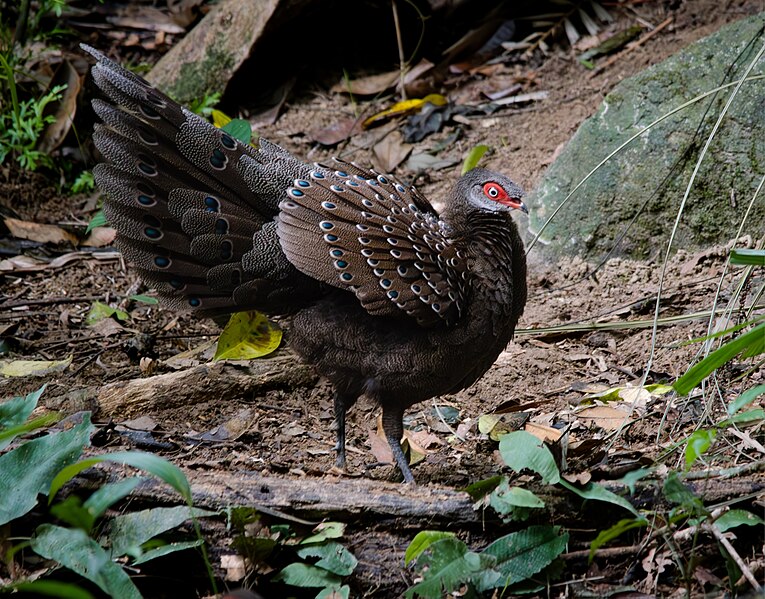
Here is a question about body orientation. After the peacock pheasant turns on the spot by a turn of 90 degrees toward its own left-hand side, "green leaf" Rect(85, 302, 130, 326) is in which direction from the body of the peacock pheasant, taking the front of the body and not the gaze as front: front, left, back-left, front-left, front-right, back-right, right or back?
front-left

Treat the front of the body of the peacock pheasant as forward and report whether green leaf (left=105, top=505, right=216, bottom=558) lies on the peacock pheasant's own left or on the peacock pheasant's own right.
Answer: on the peacock pheasant's own right

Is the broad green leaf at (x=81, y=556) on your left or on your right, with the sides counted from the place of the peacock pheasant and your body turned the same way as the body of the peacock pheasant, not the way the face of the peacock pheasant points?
on your right

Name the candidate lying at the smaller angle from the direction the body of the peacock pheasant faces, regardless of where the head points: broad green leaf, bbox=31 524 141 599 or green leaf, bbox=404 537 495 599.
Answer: the green leaf

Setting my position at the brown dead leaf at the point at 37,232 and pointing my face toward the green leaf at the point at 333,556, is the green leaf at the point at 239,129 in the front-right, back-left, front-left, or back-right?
back-left

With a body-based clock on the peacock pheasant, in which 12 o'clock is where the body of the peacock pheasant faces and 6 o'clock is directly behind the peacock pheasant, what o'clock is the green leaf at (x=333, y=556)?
The green leaf is roughly at 3 o'clock from the peacock pheasant.

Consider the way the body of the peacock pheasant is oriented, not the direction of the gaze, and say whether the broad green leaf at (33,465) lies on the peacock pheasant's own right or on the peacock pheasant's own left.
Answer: on the peacock pheasant's own right

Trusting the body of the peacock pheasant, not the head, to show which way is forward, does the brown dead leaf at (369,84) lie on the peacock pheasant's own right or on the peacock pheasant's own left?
on the peacock pheasant's own left

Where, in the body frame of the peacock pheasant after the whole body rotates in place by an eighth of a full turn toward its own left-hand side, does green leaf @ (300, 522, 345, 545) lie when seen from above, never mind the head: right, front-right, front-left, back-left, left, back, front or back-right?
back-right

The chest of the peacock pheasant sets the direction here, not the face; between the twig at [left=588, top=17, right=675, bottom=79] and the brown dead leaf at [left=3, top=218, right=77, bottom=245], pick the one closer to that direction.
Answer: the twig

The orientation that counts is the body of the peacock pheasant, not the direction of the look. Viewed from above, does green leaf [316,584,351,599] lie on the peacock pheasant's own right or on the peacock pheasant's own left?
on the peacock pheasant's own right

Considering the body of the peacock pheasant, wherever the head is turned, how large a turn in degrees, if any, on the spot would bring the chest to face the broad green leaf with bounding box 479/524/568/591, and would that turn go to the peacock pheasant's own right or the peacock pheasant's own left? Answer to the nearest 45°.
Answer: approximately 90° to the peacock pheasant's own right

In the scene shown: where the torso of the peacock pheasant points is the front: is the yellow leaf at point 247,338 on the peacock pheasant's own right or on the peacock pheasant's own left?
on the peacock pheasant's own left

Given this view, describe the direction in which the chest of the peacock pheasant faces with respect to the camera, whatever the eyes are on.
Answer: to the viewer's right

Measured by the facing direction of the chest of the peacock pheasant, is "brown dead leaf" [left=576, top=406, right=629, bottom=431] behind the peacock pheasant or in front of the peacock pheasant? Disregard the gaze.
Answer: in front
